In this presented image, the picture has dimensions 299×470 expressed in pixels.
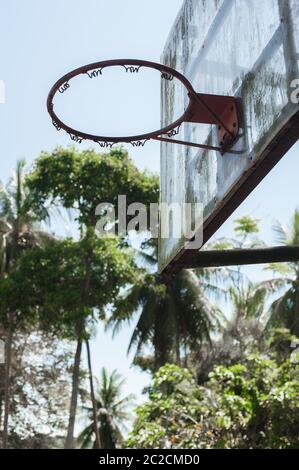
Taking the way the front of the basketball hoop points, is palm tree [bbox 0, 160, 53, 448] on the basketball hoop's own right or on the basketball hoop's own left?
on the basketball hoop's own right

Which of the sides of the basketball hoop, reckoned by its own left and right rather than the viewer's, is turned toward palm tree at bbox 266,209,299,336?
right

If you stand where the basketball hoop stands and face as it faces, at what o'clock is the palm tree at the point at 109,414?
The palm tree is roughly at 3 o'clock from the basketball hoop.

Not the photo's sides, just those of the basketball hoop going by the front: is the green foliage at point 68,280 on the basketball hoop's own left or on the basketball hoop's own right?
on the basketball hoop's own right

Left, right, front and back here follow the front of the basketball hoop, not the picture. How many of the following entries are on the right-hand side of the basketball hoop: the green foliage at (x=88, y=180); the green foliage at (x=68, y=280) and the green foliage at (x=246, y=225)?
3

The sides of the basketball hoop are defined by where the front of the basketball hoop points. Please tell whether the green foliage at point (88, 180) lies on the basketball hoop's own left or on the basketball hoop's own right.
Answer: on the basketball hoop's own right

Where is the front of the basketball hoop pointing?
to the viewer's left

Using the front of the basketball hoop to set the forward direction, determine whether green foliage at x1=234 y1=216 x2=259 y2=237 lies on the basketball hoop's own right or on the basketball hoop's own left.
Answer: on the basketball hoop's own right

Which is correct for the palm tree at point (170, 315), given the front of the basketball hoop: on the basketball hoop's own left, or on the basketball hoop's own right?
on the basketball hoop's own right
